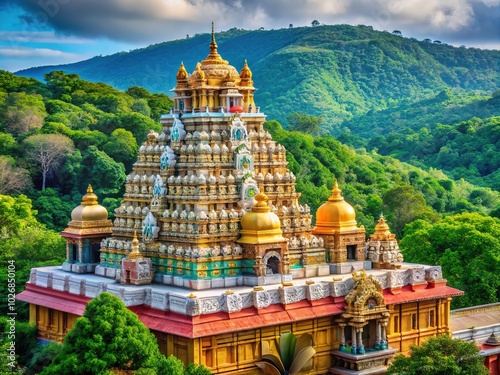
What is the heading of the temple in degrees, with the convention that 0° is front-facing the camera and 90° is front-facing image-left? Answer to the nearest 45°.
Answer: approximately 315°

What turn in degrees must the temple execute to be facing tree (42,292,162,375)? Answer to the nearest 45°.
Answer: approximately 90° to its right
